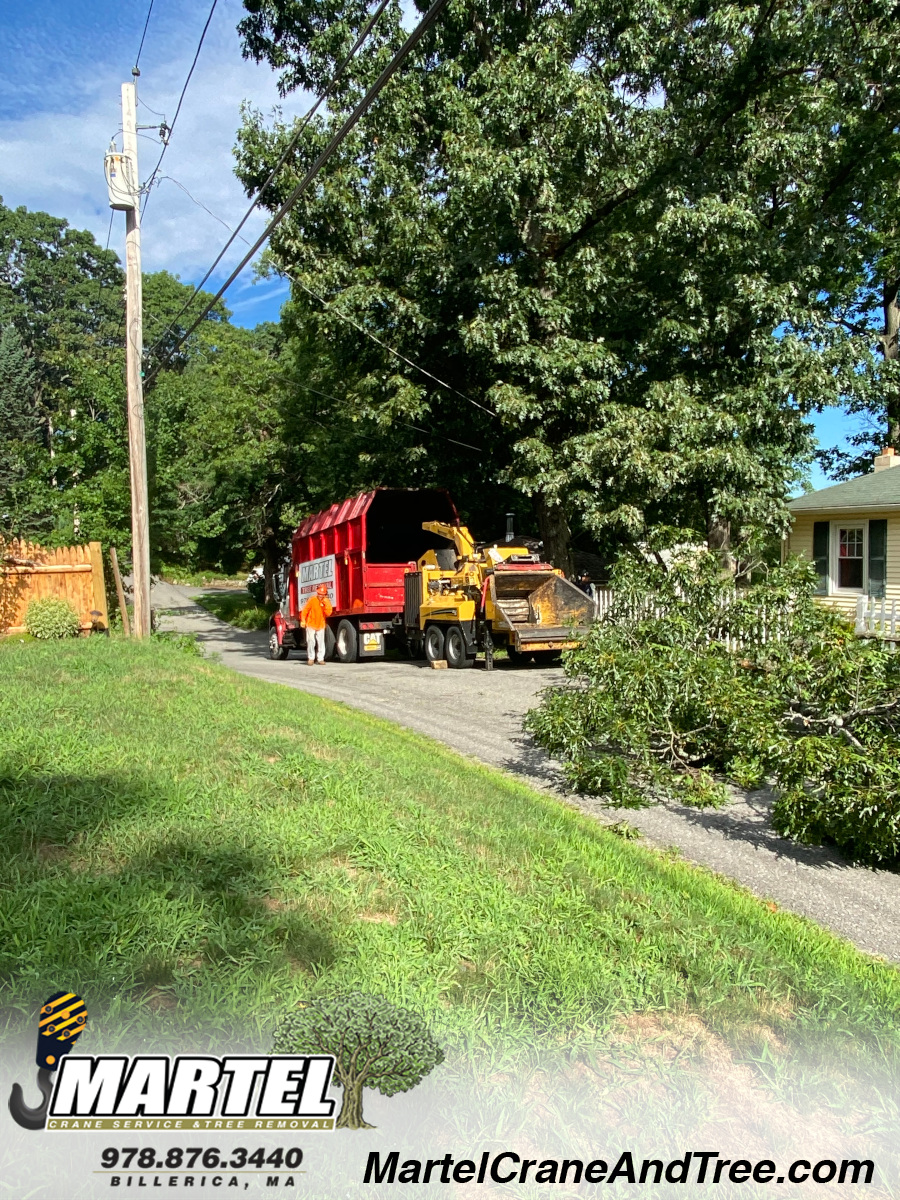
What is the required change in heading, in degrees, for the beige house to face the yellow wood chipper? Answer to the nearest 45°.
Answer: approximately 45° to its right

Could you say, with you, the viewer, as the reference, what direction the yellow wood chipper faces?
facing away from the viewer and to the left of the viewer

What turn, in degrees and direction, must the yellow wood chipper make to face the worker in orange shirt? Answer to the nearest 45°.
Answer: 0° — it already faces them

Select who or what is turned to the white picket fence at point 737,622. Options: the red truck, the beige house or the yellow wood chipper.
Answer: the beige house

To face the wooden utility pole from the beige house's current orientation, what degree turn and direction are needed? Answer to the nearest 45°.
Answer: approximately 45° to its right

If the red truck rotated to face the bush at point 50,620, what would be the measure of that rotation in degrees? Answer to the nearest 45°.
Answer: approximately 90° to its left

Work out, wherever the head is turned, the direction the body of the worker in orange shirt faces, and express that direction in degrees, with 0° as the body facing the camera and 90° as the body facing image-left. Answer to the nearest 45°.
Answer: approximately 0°

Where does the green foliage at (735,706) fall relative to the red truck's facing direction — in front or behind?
behind

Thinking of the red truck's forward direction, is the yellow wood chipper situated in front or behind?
behind

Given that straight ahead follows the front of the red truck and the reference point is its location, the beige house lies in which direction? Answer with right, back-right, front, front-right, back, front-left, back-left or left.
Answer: back-right
